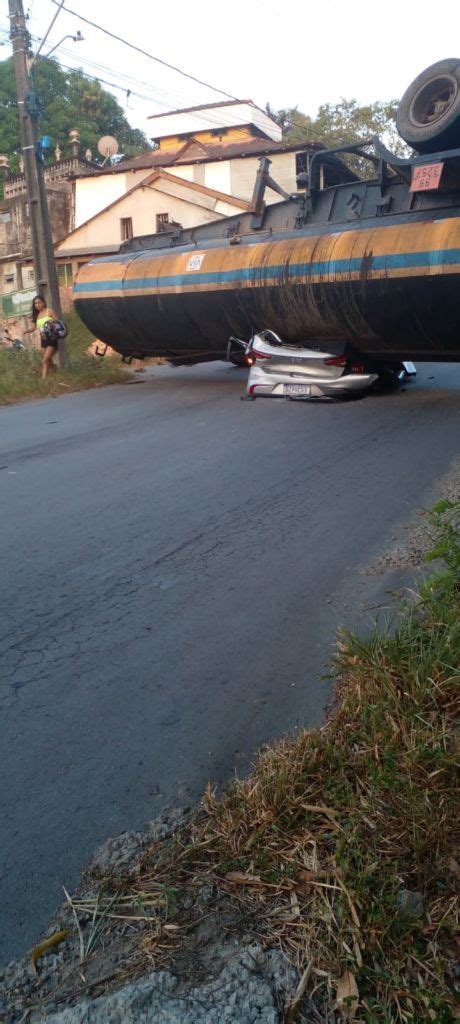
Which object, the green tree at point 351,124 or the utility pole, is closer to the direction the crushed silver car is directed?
the green tree

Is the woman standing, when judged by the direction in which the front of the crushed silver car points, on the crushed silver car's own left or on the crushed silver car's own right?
on the crushed silver car's own left

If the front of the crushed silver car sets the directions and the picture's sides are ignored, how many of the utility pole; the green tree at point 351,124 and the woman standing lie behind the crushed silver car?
0

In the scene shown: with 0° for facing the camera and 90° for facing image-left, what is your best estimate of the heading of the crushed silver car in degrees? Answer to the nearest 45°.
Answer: approximately 180°

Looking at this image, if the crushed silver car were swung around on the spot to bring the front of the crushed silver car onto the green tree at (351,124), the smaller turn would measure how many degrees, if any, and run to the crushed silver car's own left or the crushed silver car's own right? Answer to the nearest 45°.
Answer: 0° — it already faces it
